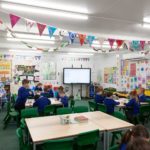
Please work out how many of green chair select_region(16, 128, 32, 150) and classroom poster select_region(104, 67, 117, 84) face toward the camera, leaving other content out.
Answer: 1

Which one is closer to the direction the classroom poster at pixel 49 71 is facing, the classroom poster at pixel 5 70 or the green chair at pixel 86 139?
the green chair

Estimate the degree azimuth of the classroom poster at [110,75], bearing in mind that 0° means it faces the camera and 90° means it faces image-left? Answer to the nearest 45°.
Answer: approximately 0°

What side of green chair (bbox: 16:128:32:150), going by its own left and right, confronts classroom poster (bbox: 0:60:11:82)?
left

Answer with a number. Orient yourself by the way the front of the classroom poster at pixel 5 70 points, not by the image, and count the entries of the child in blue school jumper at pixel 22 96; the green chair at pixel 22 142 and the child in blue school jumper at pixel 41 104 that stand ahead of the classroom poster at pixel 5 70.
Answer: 3

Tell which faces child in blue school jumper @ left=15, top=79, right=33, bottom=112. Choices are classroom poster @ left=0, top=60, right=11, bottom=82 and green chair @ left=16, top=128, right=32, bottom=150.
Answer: the classroom poster

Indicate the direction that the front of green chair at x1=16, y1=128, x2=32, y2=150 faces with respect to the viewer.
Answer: facing to the right of the viewer
